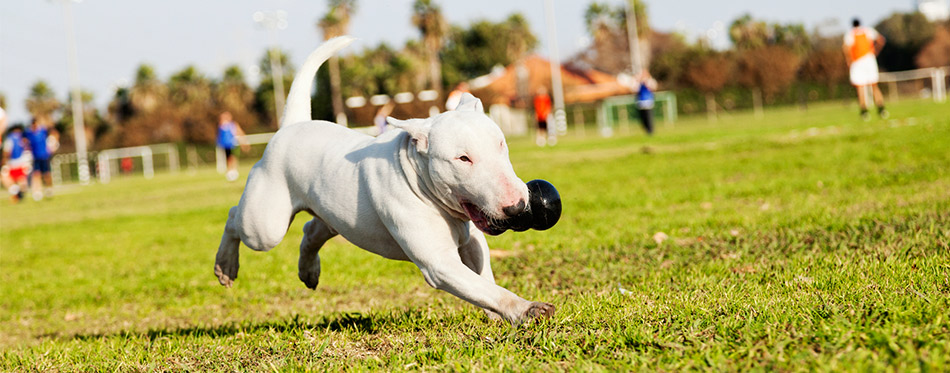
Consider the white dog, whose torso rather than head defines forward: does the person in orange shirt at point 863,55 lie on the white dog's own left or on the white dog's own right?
on the white dog's own left

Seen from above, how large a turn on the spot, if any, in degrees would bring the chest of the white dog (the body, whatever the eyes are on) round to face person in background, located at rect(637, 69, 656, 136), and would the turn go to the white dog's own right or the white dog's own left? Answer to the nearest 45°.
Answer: approximately 135° to the white dog's own left

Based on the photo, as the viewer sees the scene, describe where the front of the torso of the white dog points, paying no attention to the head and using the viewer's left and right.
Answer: facing the viewer and to the right of the viewer

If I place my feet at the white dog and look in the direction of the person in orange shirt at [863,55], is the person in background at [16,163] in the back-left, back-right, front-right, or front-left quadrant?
front-left

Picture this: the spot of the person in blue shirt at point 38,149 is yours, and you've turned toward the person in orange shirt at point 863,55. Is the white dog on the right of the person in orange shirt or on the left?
right
